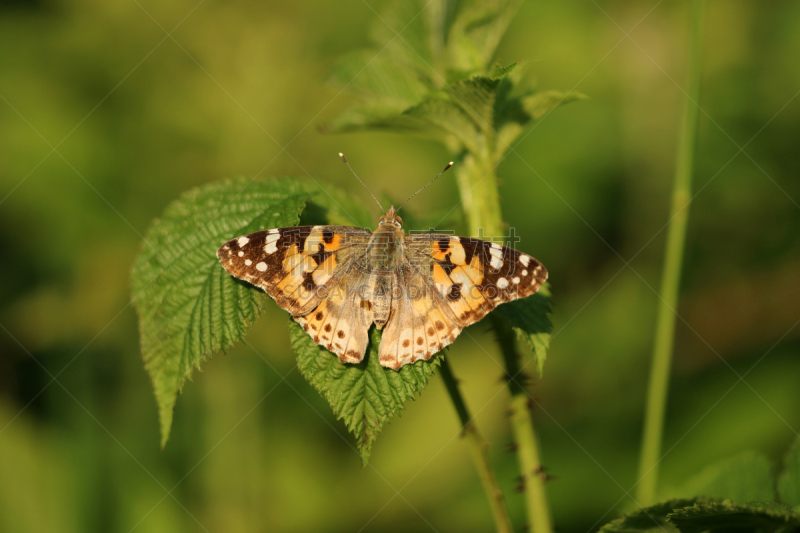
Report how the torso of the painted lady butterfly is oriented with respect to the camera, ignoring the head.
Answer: away from the camera
